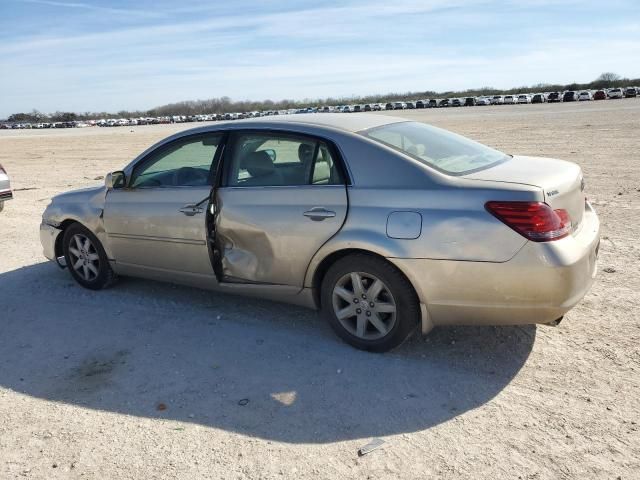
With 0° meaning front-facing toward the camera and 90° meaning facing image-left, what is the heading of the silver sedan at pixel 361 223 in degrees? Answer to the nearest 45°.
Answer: approximately 135°
